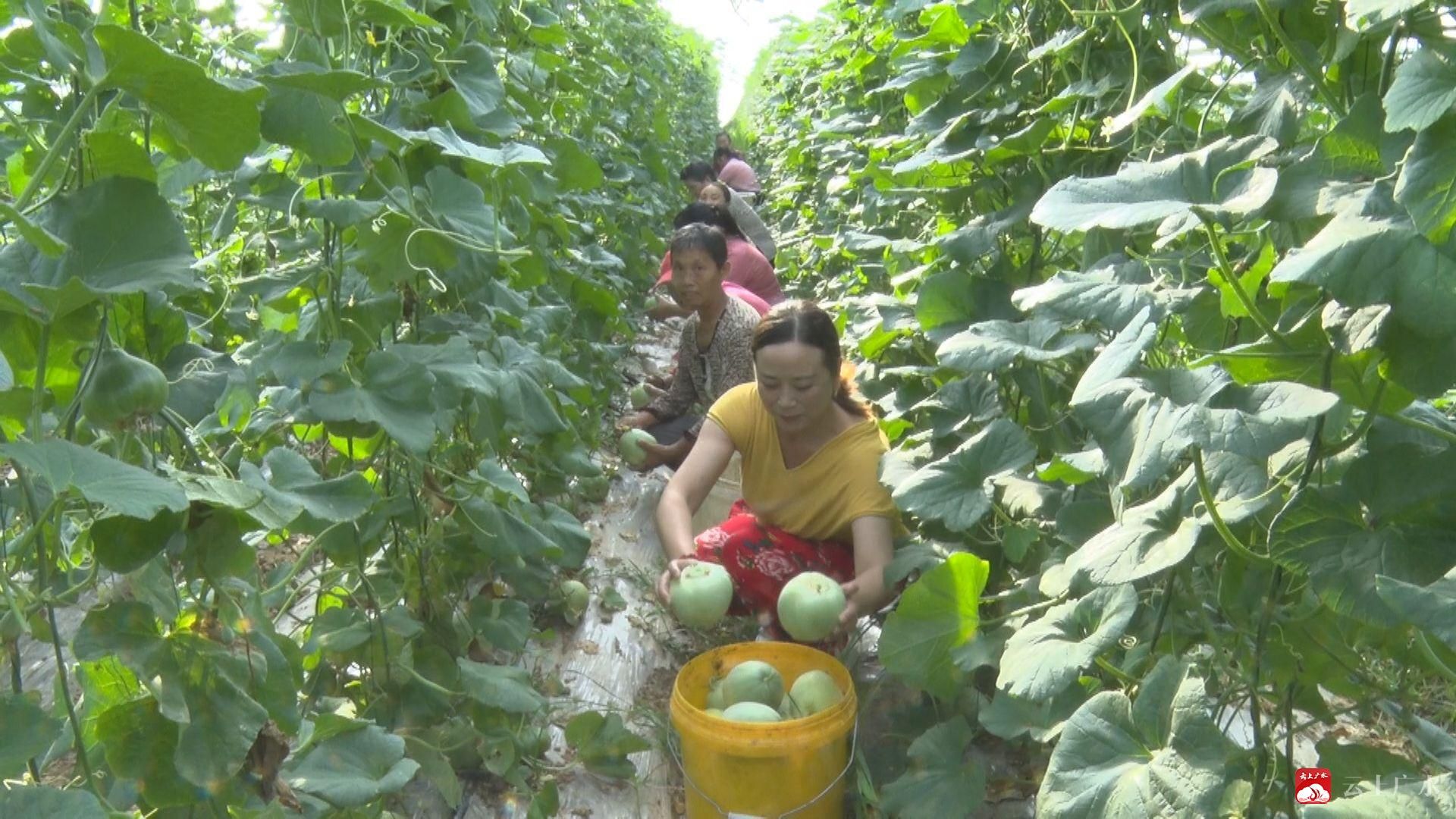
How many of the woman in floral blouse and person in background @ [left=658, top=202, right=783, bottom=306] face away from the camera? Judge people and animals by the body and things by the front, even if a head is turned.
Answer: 0

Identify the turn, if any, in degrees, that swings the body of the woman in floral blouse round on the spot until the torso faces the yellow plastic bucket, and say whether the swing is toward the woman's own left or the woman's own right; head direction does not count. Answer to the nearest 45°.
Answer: approximately 45° to the woman's own left

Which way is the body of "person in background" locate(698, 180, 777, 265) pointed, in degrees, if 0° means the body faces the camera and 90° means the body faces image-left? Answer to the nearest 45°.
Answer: approximately 45°

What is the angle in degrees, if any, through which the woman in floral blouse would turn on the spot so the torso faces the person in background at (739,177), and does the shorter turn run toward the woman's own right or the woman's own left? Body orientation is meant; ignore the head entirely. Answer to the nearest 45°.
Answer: approximately 135° to the woman's own right

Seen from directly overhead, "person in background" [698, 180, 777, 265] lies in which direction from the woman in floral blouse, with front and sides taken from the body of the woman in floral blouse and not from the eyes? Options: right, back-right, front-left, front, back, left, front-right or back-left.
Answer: back-right

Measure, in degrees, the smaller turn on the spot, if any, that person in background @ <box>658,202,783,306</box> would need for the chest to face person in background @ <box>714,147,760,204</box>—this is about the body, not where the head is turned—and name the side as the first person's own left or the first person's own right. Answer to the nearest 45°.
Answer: approximately 135° to the first person's own right

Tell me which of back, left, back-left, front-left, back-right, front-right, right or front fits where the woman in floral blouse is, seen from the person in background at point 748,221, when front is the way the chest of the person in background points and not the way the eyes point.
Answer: front-left

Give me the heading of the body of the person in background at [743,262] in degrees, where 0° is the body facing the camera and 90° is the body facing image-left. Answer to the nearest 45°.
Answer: approximately 45°

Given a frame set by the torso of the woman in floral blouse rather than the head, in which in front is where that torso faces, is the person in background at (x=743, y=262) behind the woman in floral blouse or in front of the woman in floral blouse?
behind

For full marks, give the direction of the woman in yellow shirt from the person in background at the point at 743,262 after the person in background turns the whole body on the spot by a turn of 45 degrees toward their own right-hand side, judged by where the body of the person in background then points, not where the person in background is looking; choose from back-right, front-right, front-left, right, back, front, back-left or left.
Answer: left

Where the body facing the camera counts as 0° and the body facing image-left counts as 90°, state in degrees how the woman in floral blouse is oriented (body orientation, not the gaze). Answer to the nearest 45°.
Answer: approximately 45°

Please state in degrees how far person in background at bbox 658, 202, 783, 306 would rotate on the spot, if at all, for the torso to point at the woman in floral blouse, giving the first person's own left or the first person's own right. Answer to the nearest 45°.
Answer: approximately 45° to the first person's own left

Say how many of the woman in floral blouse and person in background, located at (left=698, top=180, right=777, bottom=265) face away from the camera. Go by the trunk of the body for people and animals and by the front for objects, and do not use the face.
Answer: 0
